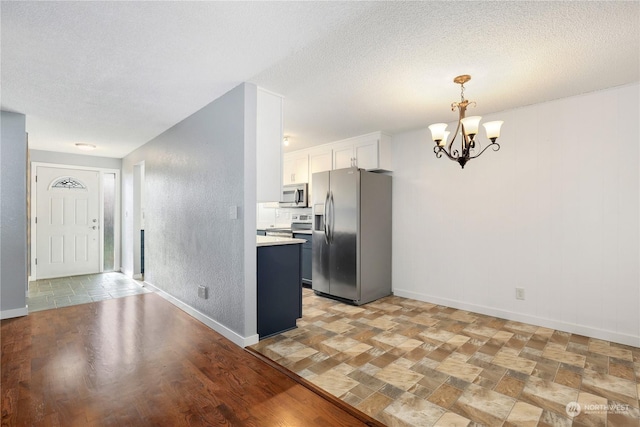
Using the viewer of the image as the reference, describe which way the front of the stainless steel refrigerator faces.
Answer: facing the viewer and to the left of the viewer

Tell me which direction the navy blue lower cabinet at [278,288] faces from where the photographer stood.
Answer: facing away from the viewer and to the right of the viewer

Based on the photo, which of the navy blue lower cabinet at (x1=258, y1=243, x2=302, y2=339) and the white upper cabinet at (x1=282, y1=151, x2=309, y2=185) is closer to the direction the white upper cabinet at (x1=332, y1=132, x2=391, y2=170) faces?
the navy blue lower cabinet

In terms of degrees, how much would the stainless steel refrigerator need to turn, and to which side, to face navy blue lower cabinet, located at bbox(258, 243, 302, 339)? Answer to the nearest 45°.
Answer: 0° — it already faces it

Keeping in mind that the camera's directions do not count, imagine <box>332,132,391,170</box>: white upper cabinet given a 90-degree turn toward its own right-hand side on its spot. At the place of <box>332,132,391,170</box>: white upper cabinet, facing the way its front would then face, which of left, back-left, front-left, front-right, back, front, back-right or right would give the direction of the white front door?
front-left

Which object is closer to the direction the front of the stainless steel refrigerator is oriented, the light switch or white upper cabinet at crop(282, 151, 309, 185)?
the light switch

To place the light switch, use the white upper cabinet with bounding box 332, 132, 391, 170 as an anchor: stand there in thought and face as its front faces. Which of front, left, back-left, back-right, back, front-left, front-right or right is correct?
front

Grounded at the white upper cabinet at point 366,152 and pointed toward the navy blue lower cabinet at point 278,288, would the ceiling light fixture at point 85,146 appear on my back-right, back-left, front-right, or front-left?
front-right

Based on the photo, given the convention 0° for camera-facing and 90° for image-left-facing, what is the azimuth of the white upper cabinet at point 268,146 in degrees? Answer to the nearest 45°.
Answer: approximately 225°

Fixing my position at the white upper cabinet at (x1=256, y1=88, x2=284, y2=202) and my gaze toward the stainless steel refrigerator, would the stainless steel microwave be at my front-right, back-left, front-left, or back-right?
front-left

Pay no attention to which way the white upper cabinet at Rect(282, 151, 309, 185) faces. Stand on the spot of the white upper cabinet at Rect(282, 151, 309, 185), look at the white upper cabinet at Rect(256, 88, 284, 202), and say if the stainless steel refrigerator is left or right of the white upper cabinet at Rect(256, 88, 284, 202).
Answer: left

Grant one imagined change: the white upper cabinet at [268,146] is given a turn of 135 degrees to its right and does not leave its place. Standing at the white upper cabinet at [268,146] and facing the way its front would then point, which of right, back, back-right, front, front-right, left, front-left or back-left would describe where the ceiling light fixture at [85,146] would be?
back-right

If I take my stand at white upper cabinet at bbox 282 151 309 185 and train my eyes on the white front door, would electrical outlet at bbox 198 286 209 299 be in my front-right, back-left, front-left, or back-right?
front-left

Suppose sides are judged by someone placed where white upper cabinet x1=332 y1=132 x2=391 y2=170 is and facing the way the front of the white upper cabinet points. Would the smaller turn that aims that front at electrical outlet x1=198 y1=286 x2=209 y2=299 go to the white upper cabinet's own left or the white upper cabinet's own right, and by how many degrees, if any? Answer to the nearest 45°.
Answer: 0° — it already faces it

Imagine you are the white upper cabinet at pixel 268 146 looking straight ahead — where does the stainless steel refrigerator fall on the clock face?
The stainless steel refrigerator is roughly at 12 o'clock from the white upper cabinet.

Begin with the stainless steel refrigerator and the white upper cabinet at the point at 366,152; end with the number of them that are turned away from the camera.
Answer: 0
